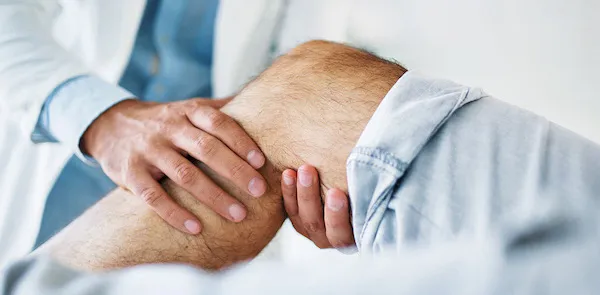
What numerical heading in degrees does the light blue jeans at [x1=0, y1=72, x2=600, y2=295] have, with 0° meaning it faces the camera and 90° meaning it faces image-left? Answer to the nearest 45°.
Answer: approximately 90°
